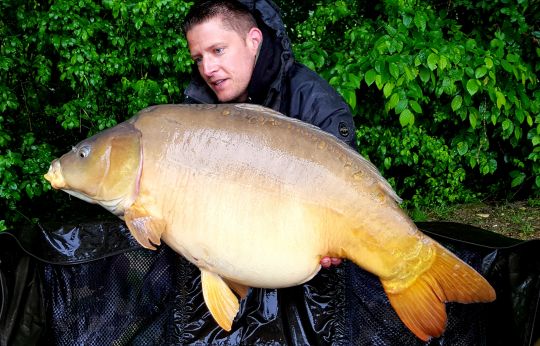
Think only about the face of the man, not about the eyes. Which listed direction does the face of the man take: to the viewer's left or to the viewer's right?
to the viewer's left

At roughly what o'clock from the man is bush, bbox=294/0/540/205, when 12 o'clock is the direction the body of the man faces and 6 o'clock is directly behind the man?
The bush is roughly at 6 o'clock from the man.

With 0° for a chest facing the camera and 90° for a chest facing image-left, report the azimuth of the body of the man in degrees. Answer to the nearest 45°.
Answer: approximately 45°
